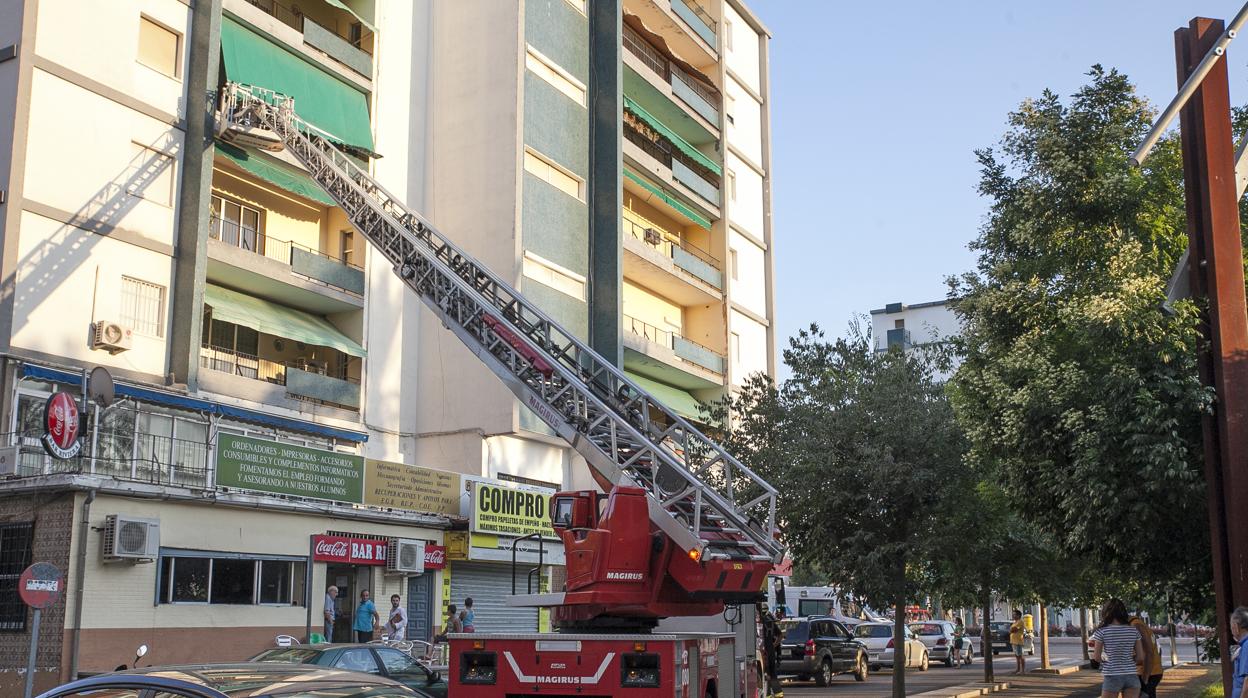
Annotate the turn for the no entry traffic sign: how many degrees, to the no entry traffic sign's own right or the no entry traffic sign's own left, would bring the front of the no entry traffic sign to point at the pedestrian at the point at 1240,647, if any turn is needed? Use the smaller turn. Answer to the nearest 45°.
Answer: approximately 45° to the no entry traffic sign's own left

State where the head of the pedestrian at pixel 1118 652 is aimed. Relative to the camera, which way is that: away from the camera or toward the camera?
away from the camera

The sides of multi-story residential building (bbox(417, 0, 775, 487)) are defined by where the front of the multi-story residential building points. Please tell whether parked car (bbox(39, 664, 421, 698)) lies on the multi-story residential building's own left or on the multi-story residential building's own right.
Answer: on the multi-story residential building's own right

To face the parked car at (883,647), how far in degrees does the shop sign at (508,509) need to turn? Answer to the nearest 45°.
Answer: approximately 90° to its left

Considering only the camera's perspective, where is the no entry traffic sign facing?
facing the viewer

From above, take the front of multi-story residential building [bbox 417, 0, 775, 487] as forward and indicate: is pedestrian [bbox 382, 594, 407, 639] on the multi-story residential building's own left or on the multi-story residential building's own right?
on the multi-story residential building's own right

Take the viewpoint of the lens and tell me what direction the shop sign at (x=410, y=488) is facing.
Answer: facing the viewer and to the right of the viewer

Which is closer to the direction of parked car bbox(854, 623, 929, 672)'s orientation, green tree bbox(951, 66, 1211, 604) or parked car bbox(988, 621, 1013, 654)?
the parked car

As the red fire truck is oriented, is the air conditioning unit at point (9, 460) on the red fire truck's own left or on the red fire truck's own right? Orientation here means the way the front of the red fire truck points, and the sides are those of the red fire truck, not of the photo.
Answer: on the red fire truck's own left

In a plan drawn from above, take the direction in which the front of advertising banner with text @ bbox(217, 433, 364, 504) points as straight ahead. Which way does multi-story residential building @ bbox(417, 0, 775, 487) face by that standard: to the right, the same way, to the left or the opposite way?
the same way

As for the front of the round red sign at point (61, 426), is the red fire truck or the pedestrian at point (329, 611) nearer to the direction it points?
the red fire truck

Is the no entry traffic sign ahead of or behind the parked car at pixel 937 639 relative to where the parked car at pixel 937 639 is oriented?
behind

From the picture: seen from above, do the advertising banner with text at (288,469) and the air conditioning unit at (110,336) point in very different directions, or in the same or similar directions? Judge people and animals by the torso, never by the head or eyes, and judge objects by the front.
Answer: same or similar directions
